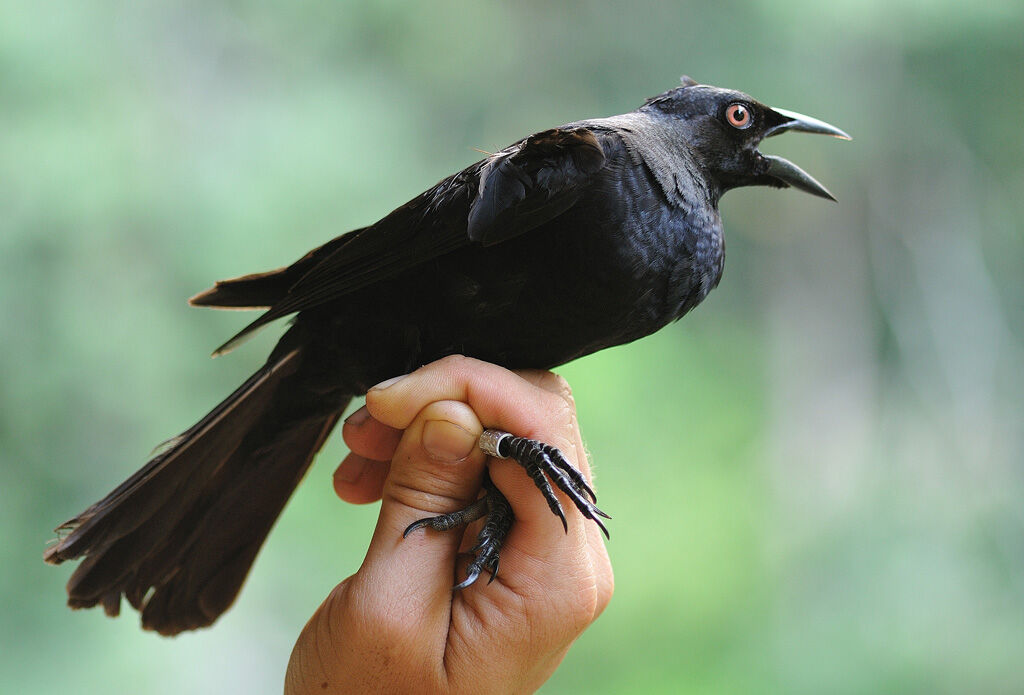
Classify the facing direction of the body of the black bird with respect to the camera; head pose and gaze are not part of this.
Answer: to the viewer's right
